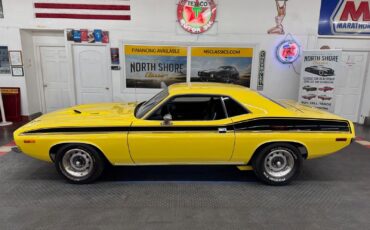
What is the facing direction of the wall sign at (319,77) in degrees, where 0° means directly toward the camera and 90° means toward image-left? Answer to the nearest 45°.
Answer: approximately 0°

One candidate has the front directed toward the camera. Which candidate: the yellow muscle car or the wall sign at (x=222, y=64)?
the wall sign

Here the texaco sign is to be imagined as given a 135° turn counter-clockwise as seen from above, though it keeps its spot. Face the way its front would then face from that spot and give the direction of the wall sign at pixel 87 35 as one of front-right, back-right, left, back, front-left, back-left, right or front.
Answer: back-left

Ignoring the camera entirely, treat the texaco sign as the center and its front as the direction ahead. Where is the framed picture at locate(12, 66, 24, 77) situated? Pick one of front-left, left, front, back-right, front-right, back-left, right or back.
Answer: right

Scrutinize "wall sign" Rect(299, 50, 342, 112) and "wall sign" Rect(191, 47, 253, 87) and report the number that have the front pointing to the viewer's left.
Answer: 0

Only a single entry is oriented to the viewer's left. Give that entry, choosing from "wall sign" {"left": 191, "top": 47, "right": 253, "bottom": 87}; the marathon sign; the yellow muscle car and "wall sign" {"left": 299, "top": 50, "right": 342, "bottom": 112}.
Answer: the yellow muscle car

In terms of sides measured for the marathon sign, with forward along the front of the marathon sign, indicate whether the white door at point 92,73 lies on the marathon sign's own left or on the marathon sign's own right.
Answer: on the marathon sign's own right

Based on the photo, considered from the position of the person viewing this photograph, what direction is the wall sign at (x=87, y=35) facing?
facing the viewer

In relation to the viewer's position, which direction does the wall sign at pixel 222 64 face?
facing the viewer

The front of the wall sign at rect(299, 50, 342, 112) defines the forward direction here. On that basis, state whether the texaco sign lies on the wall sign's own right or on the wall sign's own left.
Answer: on the wall sign's own right

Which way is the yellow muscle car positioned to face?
to the viewer's left

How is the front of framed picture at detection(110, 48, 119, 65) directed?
toward the camera

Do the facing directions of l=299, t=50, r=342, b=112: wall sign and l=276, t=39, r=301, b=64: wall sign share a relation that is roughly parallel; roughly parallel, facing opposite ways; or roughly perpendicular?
roughly parallel

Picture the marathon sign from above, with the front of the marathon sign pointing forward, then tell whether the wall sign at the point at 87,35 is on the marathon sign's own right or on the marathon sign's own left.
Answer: on the marathon sign's own right
